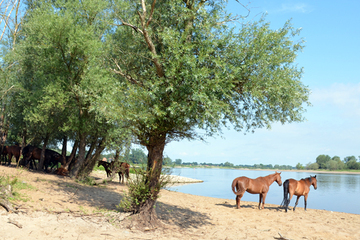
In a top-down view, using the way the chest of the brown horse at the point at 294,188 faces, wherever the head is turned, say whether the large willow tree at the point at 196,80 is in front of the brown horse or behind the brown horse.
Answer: behind

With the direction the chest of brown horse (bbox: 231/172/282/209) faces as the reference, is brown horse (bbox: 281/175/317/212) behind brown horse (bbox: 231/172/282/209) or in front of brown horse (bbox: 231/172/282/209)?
in front

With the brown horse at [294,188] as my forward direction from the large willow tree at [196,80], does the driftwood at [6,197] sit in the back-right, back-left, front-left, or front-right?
back-left

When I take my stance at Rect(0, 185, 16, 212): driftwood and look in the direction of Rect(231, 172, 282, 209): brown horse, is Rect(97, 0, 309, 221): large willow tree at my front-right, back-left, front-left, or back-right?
front-right

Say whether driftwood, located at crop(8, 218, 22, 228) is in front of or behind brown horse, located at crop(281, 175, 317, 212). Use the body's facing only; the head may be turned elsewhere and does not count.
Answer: behind

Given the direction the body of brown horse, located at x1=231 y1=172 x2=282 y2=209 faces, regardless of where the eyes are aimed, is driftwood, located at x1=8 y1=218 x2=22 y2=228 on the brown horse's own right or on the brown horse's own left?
on the brown horse's own right

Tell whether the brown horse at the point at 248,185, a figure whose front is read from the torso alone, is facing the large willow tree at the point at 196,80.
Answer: no

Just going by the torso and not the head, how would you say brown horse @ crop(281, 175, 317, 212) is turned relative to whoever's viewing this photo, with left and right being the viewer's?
facing away from the viewer and to the right of the viewer

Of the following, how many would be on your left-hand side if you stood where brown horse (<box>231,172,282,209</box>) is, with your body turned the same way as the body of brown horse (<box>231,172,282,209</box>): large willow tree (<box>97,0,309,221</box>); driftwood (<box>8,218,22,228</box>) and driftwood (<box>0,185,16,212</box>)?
0

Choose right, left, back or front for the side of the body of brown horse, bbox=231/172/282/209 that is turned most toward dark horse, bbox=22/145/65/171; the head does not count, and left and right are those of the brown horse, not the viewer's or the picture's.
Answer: back

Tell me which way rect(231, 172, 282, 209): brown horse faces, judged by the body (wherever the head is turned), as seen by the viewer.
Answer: to the viewer's right

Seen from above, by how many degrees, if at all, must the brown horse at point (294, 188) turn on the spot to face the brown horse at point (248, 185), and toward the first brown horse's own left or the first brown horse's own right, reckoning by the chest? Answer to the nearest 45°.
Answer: approximately 180°
